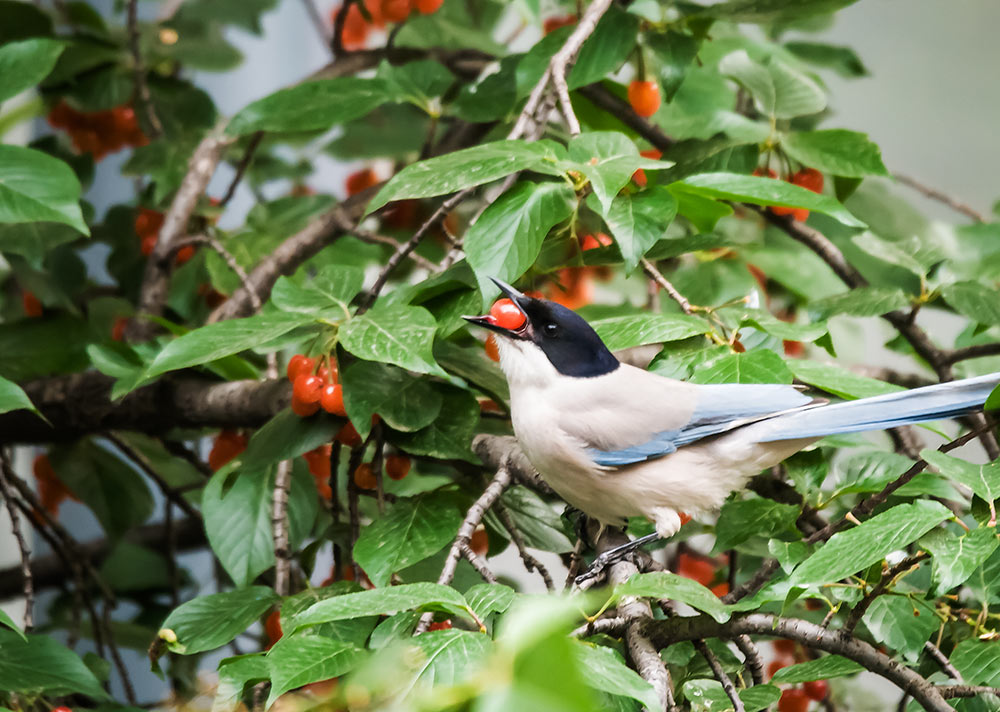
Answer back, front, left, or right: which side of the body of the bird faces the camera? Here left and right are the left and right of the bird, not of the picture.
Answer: left
